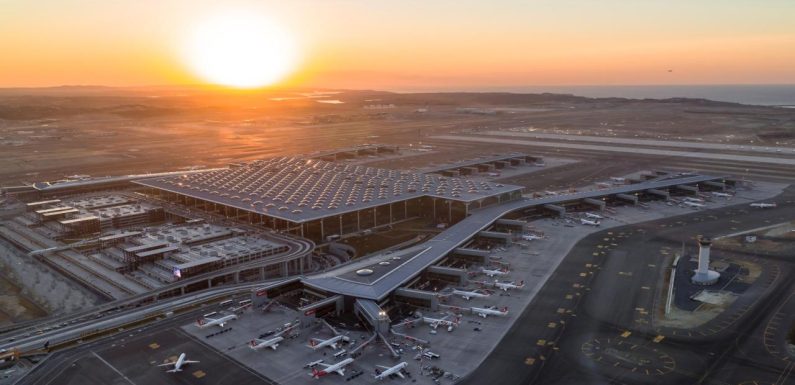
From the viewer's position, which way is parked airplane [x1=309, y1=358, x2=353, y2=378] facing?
facing away from the viewer and to the right of the viewer

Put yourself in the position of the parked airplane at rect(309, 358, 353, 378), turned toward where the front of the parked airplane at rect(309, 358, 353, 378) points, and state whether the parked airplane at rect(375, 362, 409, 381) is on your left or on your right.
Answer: on your right
